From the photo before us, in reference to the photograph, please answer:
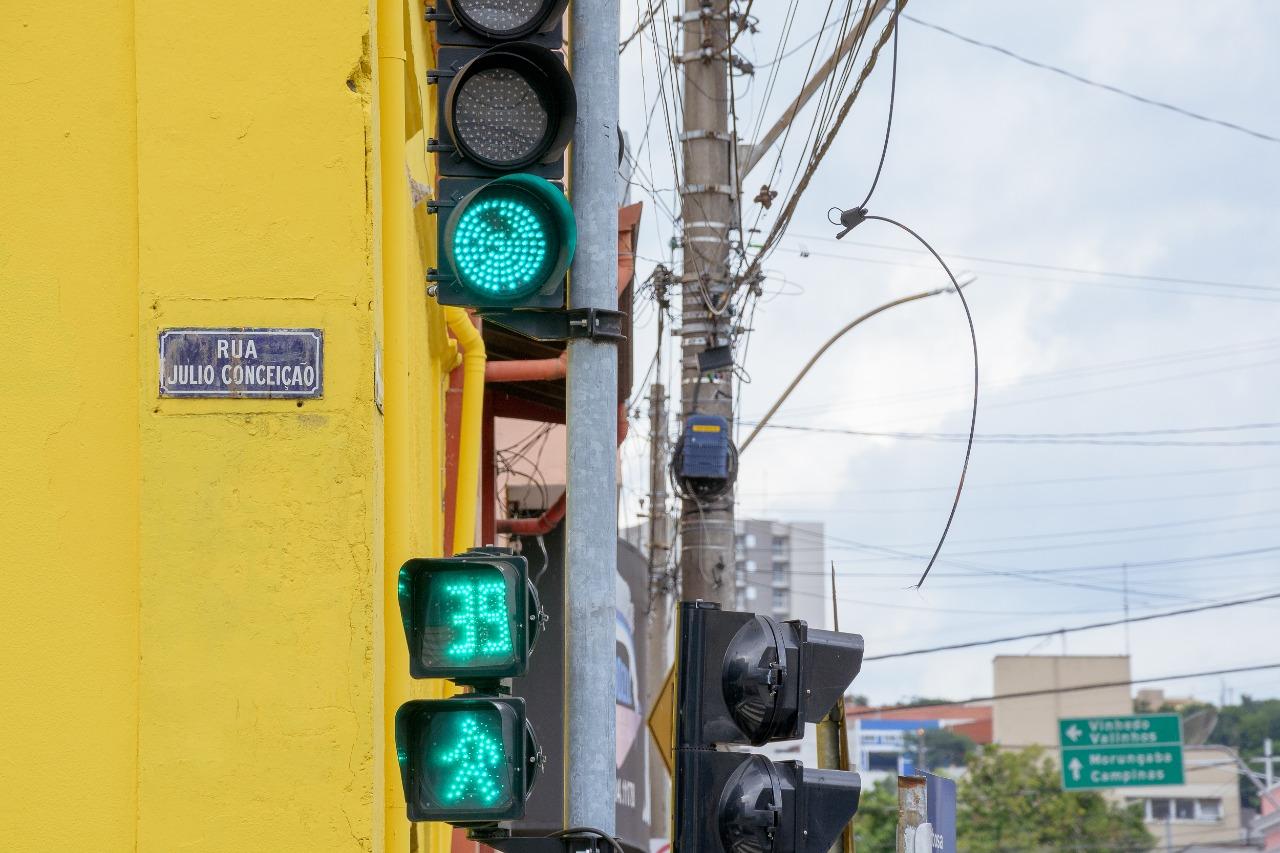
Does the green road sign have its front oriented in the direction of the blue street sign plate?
yes

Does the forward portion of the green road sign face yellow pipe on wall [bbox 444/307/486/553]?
yes

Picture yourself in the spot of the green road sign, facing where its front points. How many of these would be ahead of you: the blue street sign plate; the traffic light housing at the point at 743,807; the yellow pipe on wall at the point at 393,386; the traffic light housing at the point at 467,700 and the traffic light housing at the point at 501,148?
5

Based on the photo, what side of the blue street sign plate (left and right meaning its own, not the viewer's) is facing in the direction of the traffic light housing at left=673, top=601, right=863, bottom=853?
left

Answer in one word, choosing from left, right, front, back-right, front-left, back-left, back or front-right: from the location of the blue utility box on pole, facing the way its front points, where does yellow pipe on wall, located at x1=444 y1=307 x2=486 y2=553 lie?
front

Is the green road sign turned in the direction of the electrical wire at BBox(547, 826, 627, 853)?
yes

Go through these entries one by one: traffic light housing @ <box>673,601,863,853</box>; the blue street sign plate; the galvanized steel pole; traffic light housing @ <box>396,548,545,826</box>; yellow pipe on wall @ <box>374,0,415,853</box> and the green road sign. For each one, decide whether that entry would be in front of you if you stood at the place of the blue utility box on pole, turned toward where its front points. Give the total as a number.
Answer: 5

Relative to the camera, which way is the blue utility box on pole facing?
toward the camera

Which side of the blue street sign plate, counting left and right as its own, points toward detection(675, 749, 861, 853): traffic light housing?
left

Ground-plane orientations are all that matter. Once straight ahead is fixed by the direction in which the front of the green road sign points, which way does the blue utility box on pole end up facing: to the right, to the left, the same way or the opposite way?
the same way

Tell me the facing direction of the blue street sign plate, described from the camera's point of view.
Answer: facing the viewer

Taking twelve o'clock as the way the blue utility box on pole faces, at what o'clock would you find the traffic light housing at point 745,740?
The traffic light housing is roughly at 12 o'clock from the blue utility box on pole.

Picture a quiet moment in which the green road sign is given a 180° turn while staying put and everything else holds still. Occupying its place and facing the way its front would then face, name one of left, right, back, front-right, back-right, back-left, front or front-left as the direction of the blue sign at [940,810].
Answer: back
